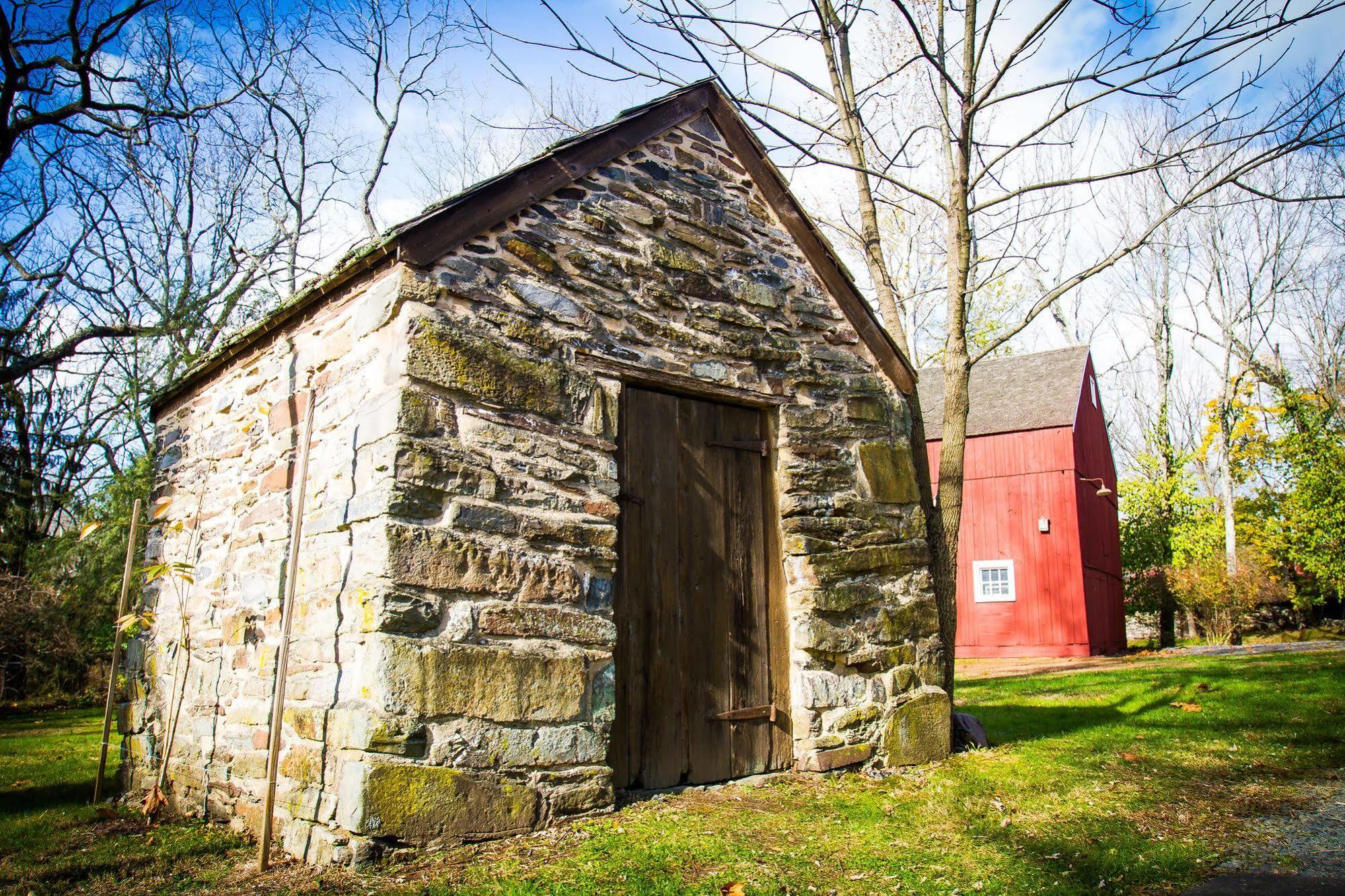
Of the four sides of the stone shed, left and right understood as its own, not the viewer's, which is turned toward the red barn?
left

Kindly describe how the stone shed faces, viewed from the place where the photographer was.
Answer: facing the viewer and to the right of the viewer
